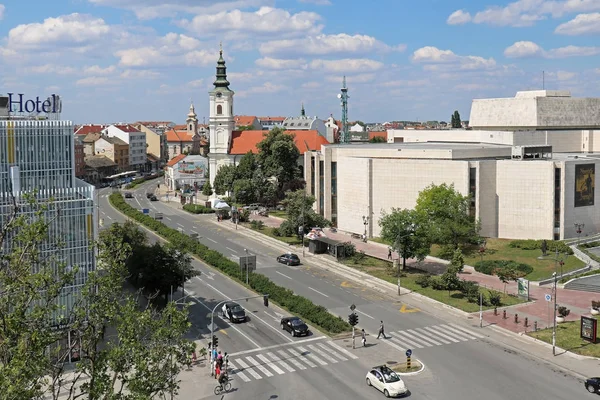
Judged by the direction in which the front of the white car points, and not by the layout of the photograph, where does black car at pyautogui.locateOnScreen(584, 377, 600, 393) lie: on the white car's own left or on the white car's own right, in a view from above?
on the white car's own left
